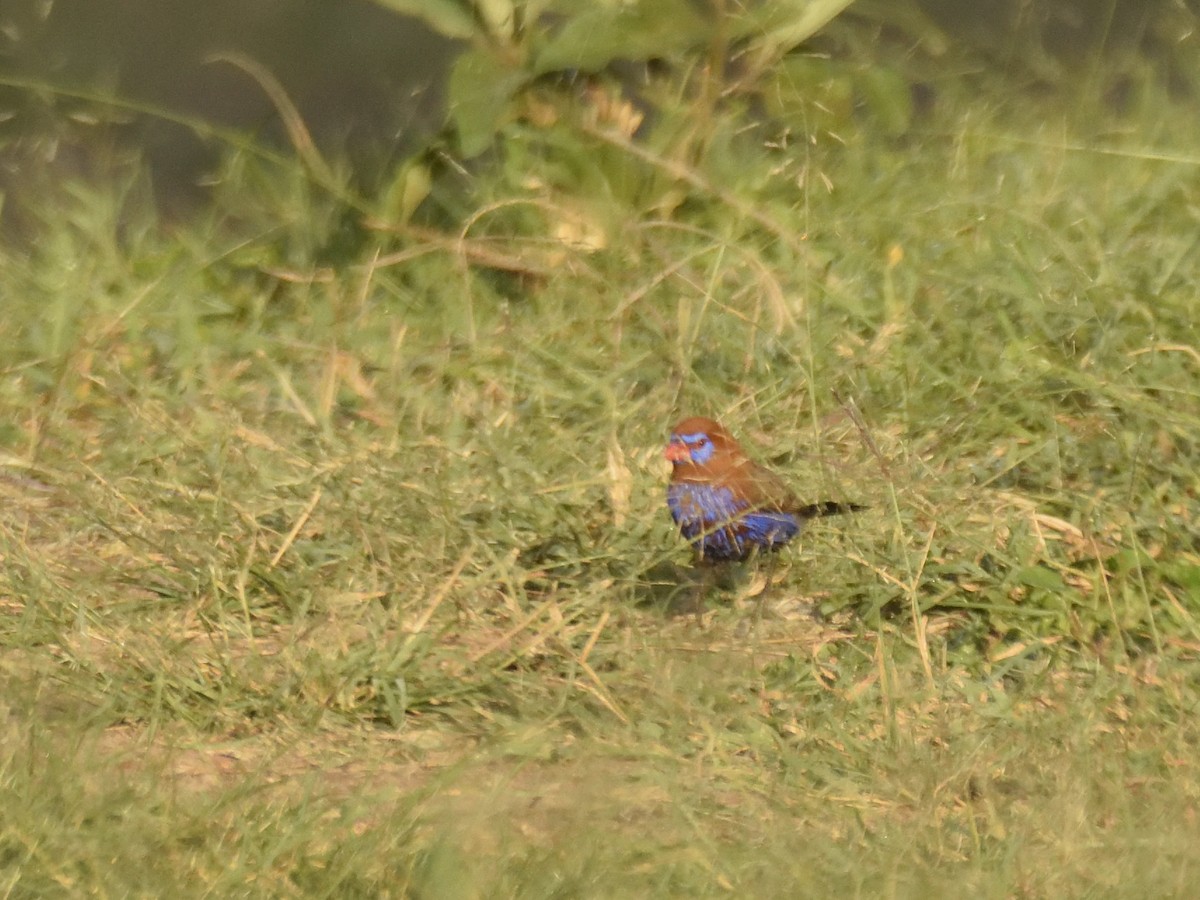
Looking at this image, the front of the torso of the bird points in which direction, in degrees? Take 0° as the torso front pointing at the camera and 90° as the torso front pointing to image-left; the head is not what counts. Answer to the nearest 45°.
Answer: approximately 45°

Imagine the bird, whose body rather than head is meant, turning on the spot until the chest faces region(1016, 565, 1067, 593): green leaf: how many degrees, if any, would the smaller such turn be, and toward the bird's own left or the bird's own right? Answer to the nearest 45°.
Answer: approximately 135° to the bird's own left
